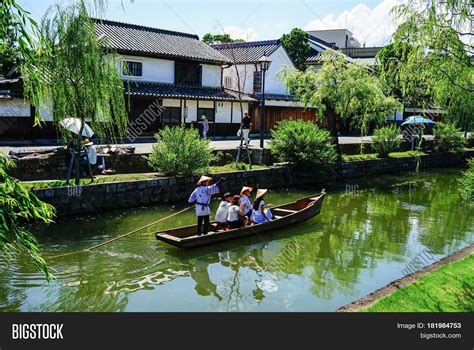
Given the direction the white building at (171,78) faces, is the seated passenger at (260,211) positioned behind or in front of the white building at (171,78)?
in front

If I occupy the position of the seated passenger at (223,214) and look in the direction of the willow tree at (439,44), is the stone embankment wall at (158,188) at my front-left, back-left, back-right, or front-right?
back-left

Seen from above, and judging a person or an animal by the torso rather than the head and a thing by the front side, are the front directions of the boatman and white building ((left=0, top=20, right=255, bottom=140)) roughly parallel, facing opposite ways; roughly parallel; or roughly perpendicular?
roughly perpendicular

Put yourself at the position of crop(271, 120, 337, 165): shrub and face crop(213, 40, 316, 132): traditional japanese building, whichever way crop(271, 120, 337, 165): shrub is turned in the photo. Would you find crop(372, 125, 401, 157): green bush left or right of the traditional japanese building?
right

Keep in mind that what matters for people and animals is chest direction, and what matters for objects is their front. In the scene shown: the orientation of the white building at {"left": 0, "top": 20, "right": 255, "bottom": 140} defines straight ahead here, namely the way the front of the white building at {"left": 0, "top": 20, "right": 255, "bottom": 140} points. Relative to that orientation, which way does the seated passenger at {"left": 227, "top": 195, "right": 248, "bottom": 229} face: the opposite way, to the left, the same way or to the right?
to the left

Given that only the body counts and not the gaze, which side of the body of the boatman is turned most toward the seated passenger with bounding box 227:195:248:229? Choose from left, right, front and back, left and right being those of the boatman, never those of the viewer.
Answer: front

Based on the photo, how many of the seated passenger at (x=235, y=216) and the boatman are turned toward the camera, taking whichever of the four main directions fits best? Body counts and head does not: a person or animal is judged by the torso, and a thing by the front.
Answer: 0

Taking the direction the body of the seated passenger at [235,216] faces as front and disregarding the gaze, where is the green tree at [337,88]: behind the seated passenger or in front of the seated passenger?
in front

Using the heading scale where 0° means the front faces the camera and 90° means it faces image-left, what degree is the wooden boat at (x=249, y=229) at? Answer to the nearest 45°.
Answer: approximately 225°

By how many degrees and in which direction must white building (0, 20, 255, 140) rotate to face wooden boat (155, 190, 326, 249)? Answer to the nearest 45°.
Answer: approximately 45° to its right

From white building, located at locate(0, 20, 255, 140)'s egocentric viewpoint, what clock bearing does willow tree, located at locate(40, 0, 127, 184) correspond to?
The willow tree is roughly at 2 o'clock from the white building.

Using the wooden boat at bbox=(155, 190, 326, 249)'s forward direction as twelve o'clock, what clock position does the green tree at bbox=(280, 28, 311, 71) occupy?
The green tree is roughly at 11 o'clock from the wooden boat.

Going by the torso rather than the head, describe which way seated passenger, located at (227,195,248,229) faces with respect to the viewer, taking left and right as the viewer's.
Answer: facing away from the viewer and to the right of the viewer

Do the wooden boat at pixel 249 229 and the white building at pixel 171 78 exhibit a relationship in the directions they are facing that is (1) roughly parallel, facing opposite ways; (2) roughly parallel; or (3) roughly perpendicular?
roughly perpendicular
